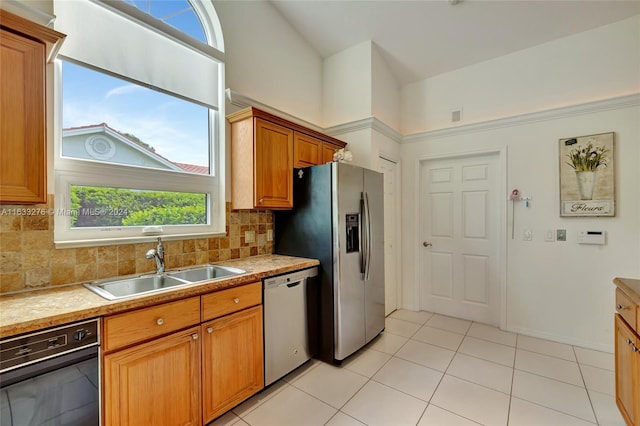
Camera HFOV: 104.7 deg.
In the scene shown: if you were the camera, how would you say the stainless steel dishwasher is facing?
facing the viewer and to the right of the viewer

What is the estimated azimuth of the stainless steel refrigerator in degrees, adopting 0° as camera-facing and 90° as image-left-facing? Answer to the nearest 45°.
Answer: approximately 315°

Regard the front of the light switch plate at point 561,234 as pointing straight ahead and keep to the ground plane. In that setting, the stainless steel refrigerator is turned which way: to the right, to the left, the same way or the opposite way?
to the left

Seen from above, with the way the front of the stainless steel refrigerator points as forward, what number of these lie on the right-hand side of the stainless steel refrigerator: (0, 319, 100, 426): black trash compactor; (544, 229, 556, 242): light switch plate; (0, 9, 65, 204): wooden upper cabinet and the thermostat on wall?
2

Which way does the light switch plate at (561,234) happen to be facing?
toward the camera

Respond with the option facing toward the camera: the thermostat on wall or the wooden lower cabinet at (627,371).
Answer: the thermostat on wall

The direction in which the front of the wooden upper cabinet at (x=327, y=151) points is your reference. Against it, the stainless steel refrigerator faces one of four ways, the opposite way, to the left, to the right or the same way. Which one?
the same way

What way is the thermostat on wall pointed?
toward the camera

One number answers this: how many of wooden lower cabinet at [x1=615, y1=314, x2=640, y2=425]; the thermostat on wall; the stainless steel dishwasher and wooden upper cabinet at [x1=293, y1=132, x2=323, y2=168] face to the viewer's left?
1

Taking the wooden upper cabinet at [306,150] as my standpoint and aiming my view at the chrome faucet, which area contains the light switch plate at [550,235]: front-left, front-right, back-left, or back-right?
back-left

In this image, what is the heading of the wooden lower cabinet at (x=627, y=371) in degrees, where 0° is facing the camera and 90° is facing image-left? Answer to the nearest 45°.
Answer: approximately 90°

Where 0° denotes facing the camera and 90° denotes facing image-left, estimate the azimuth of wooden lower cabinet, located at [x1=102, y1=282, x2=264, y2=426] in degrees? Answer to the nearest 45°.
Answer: approximately 315°
